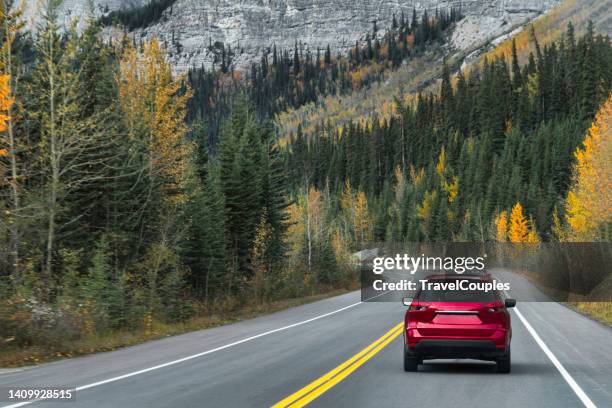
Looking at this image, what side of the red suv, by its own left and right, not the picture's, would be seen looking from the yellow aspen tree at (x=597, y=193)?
front

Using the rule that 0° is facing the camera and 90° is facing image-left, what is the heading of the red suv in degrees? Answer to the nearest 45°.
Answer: approximately 180°
